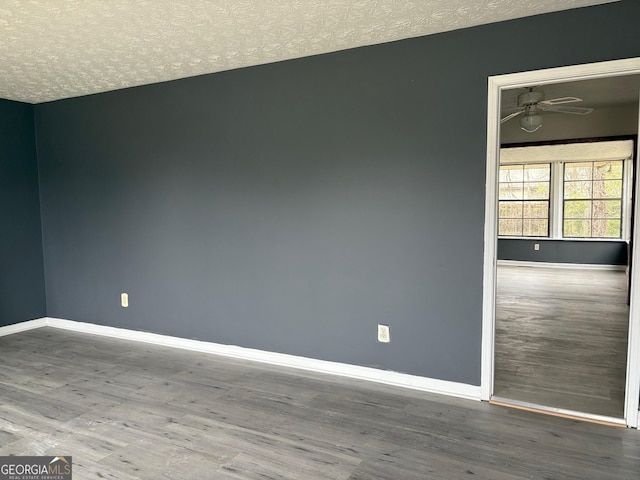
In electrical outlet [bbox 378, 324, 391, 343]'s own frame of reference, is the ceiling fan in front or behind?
behind

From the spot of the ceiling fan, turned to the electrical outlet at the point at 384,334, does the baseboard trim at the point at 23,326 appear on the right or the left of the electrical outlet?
right

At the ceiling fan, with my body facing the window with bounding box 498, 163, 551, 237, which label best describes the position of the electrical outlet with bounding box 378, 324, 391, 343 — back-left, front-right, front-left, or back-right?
back-left

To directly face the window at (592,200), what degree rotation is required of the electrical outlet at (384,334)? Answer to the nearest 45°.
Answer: approximately 135° to its left

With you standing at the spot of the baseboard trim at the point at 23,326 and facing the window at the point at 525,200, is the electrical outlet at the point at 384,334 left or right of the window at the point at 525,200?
right

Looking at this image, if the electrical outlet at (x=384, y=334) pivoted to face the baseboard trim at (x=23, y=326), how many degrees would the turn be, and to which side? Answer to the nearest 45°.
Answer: approximately 90° to its right

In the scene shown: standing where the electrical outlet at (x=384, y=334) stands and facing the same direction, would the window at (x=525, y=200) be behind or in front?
behind

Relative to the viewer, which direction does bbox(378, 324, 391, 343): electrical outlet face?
toward the camera

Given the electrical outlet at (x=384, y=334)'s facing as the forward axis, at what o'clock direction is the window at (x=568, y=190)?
The window is roughly at 7 o'clock from the electrical outlet.

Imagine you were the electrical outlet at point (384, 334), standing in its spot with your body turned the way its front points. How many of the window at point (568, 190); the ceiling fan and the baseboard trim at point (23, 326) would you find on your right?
1
